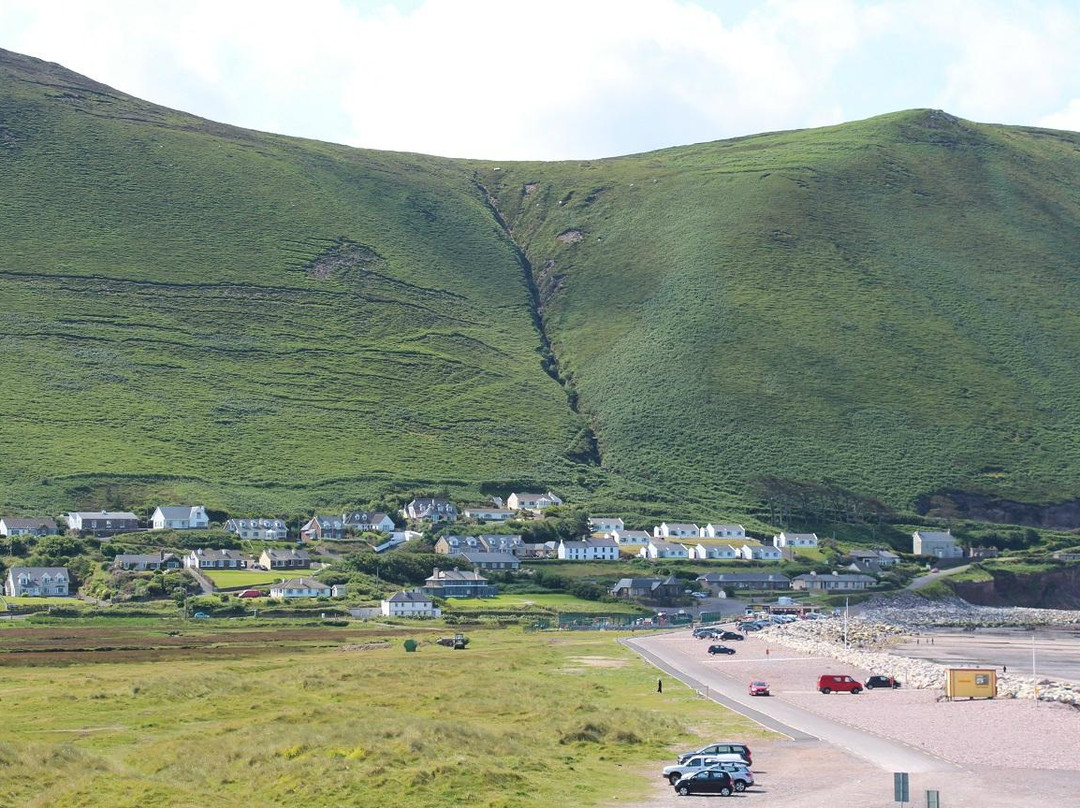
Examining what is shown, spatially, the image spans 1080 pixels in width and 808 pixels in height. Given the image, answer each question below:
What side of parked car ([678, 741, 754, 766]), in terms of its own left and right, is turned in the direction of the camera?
left

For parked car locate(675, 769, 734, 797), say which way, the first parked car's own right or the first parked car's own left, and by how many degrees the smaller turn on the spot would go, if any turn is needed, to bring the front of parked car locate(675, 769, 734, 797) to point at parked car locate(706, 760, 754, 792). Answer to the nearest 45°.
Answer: approximately 180°

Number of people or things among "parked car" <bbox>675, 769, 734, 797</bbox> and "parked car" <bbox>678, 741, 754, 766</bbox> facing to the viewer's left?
2

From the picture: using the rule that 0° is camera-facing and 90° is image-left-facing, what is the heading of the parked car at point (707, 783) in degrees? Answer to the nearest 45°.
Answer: approximately 90°

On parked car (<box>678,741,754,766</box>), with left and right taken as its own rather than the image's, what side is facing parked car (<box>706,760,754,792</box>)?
left

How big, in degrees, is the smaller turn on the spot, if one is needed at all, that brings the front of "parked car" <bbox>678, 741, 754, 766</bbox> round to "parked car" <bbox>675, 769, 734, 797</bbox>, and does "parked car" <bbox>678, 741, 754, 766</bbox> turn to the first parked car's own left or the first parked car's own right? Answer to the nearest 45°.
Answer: approximately 90° to the first parked car's own left

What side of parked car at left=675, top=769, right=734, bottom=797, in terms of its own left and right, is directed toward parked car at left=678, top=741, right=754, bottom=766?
right
